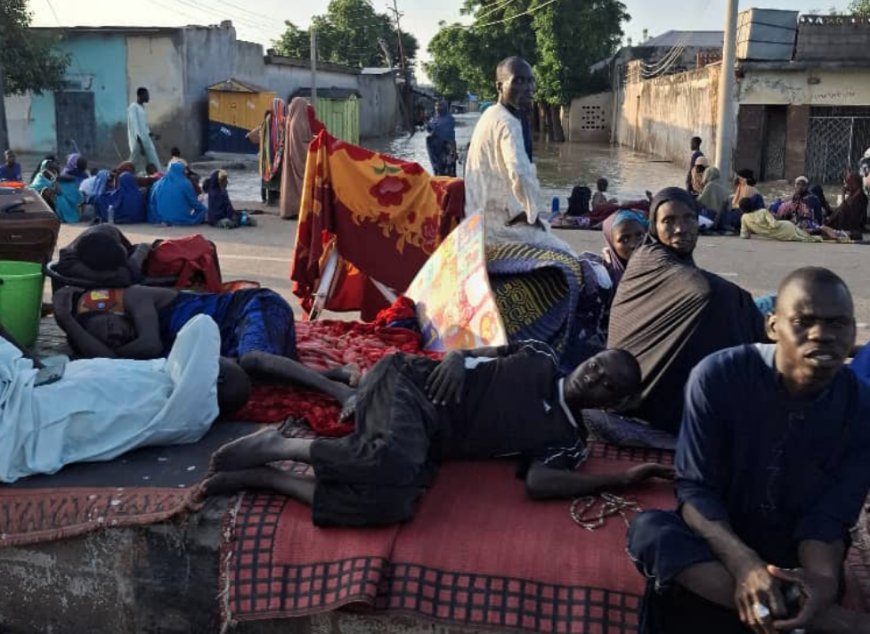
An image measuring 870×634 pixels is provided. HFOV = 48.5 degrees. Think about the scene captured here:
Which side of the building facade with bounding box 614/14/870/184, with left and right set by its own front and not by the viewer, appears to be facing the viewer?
front

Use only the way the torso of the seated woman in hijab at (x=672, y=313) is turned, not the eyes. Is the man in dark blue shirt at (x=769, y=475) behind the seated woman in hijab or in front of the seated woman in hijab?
in front

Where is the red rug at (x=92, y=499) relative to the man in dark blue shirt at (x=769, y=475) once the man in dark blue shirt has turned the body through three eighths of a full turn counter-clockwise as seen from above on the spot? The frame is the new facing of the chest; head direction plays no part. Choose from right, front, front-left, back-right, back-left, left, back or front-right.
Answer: back-left

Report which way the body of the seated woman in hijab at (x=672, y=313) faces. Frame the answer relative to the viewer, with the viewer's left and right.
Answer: facing the viewer and to the right of the viewer

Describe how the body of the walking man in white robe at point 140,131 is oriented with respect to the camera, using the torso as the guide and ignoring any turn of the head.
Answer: to the viewer's right

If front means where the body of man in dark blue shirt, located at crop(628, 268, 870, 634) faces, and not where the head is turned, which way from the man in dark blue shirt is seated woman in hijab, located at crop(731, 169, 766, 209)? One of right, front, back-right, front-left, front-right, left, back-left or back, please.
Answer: back

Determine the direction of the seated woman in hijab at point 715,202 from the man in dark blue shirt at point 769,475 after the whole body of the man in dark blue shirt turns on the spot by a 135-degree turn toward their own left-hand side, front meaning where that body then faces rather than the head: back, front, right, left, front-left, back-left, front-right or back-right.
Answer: front-left

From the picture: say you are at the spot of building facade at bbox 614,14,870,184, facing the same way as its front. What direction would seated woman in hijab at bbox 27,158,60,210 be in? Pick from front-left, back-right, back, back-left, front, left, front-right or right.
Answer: front-right

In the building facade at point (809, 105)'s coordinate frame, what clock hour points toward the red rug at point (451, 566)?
The red rug is roughly at 12 o'clock from the building facade.

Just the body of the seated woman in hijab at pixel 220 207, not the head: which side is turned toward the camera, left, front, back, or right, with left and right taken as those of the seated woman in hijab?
right

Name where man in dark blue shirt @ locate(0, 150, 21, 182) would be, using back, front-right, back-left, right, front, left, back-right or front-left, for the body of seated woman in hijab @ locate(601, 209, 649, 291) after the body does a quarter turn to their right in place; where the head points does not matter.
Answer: right
